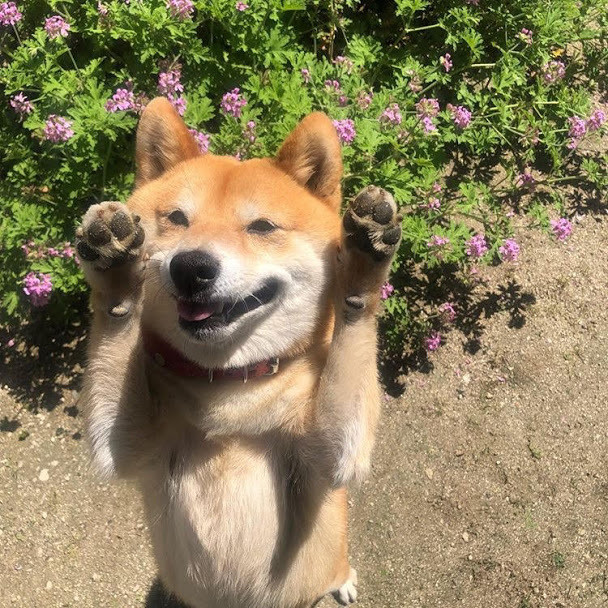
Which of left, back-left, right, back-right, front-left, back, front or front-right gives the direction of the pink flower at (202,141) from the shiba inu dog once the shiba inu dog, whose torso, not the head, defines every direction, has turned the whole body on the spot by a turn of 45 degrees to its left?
back-left

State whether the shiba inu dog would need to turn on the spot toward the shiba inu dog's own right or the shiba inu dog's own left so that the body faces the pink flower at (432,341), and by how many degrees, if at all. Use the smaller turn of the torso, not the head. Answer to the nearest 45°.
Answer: approximately 135° to the shiba inu dog's own left

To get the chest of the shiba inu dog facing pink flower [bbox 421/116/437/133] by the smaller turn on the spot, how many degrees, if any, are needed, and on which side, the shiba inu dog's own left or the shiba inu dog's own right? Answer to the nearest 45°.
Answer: approximately 135° to the shiba inu dog's own left

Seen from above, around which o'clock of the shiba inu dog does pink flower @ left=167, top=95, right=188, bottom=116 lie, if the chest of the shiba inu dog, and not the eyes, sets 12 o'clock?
The pink flower is roughly at 6 o'clock from the shiba inu dog.

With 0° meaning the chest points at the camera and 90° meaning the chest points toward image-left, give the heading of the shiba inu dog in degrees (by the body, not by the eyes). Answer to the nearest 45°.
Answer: approximately 0°

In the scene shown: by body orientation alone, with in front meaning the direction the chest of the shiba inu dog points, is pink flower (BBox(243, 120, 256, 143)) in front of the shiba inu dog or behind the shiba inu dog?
behind

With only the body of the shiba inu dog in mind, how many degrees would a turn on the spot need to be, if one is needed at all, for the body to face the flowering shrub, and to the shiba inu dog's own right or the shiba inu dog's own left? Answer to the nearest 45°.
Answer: approximately 180°

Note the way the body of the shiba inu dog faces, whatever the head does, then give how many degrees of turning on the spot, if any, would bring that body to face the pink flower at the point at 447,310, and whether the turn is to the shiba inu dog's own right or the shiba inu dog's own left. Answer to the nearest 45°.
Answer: approximately 135° to the shiba inu dog's own left
